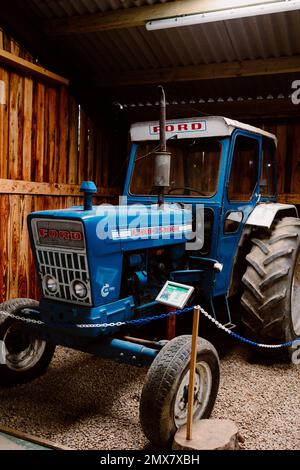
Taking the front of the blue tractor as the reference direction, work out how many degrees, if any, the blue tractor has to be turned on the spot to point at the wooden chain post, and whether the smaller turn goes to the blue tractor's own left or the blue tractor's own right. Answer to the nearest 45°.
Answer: approximately 45° to the blue tractor's own left

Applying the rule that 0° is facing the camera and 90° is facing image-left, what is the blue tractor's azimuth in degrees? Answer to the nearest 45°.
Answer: approximately 45°
